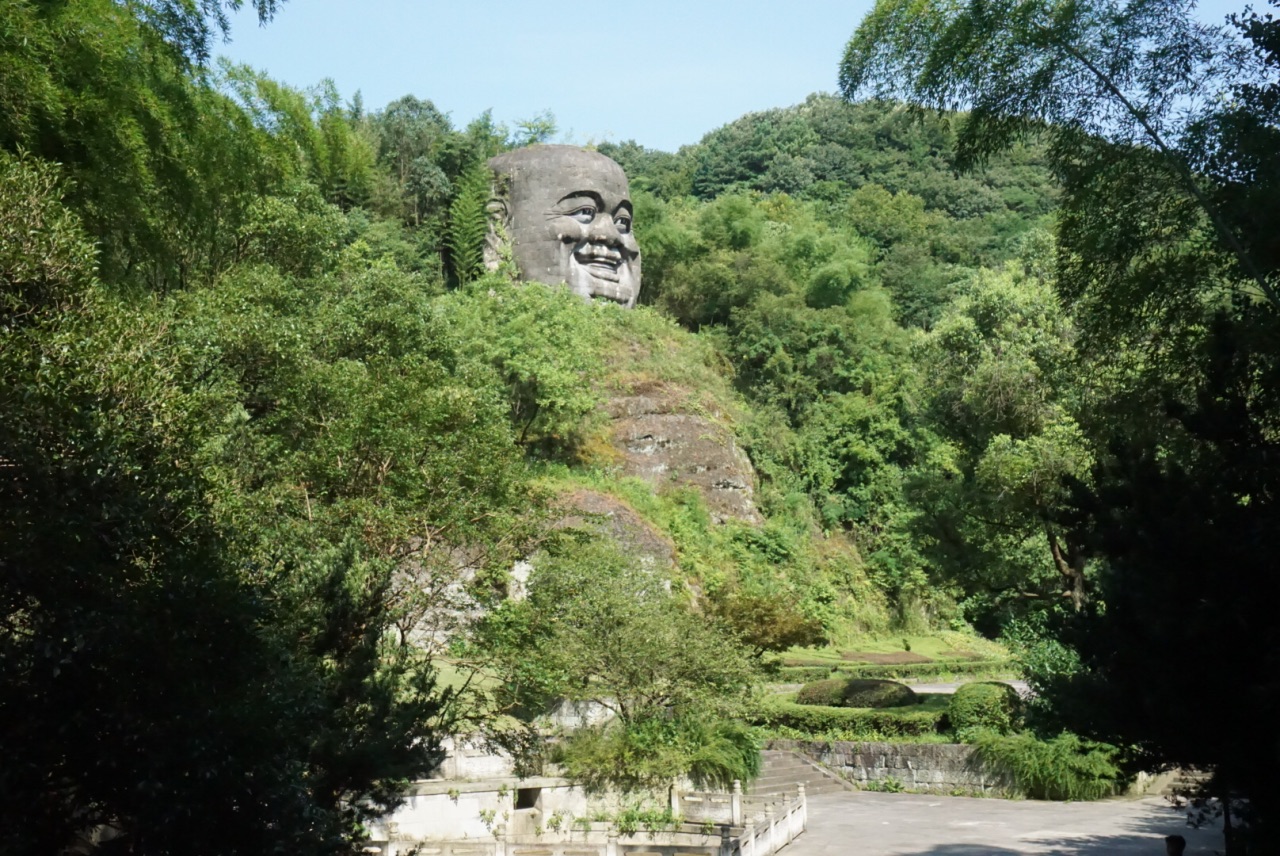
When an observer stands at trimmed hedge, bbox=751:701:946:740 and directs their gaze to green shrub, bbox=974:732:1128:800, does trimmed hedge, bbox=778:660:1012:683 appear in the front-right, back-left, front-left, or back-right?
back-left

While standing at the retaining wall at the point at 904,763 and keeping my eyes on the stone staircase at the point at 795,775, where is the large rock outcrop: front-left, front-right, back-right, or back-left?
front-right

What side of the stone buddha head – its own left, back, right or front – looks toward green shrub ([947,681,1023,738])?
front

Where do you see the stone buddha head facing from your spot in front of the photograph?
facing the viewer and to the right of the viewer

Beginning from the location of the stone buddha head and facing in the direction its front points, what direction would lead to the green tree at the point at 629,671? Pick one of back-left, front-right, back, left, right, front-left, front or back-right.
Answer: front-right
